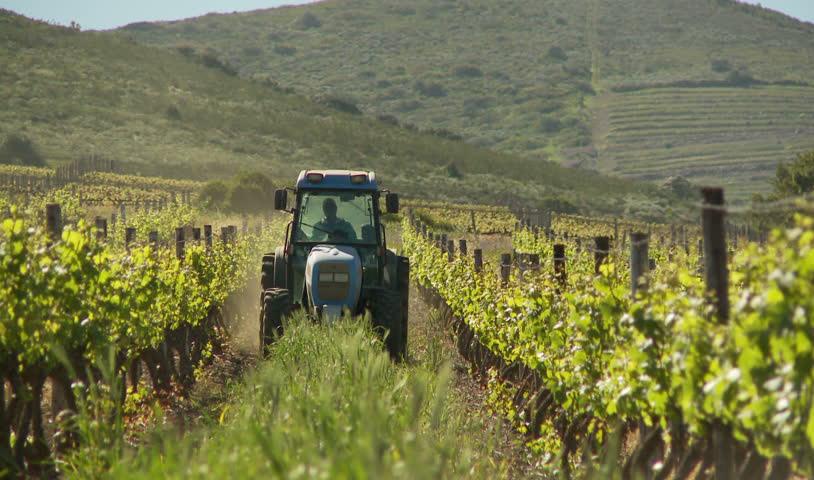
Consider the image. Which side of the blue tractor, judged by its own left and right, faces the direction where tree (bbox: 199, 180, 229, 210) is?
back

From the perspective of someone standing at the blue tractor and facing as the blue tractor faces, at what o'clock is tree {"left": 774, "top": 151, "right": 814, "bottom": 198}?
The tree is roughly at 7 o'clock from the blue tractor.

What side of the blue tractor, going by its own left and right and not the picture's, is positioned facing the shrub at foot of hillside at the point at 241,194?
back

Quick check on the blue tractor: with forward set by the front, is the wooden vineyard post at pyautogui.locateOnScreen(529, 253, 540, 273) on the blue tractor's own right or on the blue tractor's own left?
on the blue tractor's own left

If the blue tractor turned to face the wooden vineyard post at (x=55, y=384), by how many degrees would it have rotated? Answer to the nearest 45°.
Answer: approximately 45° to its right

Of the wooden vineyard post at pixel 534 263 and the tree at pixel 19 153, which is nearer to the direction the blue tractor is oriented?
the wooden vineyard post

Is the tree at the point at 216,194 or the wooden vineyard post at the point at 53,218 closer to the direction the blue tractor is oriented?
the wooden vineyard post

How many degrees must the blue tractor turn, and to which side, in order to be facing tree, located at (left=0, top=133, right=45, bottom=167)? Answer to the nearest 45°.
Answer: approximately 180°

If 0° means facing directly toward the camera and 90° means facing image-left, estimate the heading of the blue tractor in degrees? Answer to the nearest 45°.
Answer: approximately 0°

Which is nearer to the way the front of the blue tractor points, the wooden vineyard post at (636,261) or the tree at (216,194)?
the wooden vineyard post
